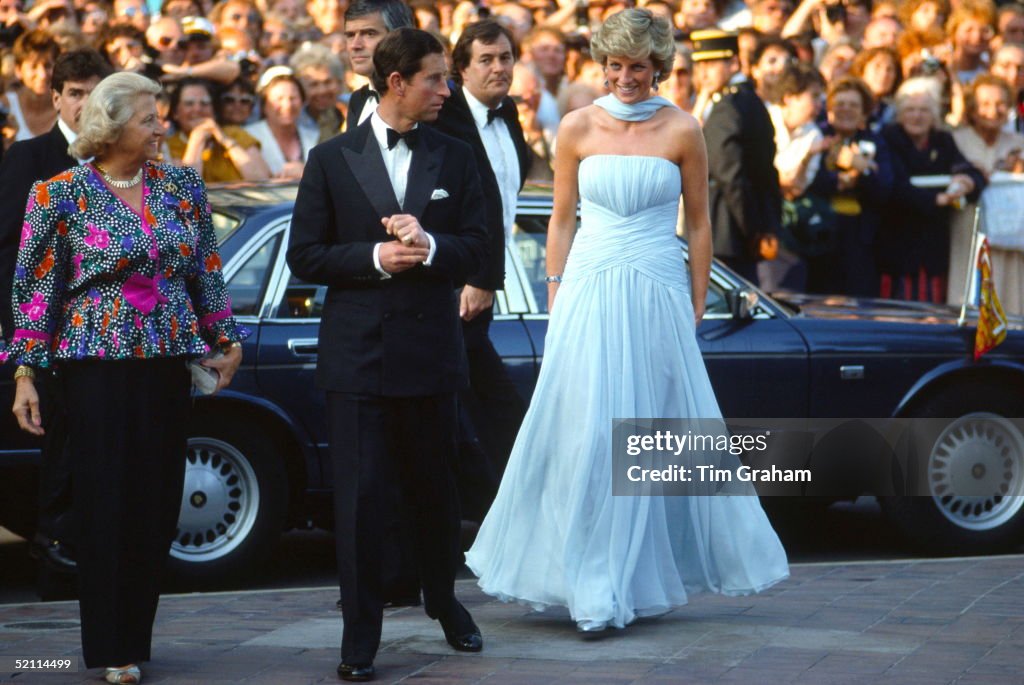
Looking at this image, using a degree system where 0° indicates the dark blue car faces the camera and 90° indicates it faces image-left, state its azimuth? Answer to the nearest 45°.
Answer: approximately 270°

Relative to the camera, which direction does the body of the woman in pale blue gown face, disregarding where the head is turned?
toward the camera

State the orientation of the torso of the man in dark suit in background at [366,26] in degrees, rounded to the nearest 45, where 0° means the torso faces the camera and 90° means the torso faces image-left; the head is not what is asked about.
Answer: approximately 45°

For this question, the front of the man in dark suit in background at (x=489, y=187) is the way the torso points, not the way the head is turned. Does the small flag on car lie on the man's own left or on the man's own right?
on the man's own left

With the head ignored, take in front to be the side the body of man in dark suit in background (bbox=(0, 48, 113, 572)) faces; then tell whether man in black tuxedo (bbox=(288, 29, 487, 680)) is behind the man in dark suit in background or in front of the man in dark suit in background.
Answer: in front

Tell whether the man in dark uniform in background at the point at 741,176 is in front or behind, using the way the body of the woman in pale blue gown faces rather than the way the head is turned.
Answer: behind

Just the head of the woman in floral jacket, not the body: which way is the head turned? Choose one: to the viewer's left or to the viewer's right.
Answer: to the viewer's right

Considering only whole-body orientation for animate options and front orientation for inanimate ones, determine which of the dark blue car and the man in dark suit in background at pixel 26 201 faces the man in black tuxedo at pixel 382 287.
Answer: the man in dark suit in background

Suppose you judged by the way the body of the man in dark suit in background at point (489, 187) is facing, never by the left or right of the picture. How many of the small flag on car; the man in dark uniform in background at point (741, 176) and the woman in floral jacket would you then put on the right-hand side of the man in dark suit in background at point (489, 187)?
1

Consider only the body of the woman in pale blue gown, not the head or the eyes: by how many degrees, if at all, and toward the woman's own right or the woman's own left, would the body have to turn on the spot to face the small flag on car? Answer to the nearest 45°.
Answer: approximately 135° to the woman's own left

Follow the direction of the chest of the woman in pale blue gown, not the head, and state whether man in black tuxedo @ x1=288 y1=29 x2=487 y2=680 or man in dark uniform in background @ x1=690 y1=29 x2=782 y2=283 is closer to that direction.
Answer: the man in black tuxedo

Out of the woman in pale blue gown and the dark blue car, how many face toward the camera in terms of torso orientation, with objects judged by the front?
1

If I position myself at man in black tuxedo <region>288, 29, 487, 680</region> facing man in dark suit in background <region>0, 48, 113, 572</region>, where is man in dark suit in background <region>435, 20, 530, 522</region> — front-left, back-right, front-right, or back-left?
front-right

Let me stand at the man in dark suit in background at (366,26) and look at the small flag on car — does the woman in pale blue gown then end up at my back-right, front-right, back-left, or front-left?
front-right

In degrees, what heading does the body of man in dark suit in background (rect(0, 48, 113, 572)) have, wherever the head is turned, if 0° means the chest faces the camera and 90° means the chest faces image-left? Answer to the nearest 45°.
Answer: approximately 315°
